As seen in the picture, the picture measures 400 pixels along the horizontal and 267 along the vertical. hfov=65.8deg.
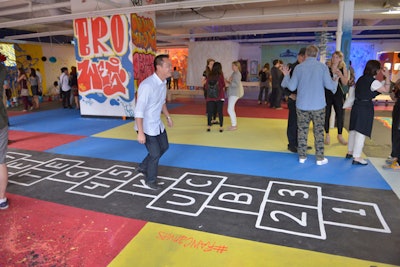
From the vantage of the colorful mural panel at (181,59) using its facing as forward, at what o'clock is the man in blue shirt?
The man in blue shirt is roughly at 12 o'clock from the colorful mural panel.

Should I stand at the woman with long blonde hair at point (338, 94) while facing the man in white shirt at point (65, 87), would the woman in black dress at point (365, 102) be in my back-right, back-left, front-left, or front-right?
back-left

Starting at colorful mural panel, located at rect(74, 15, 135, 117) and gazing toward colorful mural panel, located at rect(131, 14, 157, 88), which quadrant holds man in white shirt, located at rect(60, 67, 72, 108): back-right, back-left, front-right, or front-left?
back-left

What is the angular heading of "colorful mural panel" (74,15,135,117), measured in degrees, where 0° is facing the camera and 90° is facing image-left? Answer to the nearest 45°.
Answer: approximately 0°

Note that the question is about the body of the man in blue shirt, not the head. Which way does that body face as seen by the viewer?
away from the camera

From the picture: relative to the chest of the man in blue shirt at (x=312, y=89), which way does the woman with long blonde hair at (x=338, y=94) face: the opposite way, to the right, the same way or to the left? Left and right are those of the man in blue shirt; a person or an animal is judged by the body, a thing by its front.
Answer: the opposite way

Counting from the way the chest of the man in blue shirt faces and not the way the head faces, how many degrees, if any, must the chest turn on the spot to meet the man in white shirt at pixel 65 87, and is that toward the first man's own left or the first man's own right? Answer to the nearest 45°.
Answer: approximately 45° to the first man's own left

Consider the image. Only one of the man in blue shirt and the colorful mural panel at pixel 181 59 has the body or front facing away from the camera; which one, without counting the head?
the man in blue shirt

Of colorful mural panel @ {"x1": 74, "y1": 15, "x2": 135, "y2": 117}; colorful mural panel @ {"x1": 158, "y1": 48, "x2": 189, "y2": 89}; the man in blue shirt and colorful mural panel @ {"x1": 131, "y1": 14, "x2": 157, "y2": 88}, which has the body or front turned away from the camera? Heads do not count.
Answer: the man in blue shirt

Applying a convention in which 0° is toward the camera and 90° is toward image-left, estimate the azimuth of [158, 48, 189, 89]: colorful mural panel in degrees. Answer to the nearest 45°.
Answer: approximately 0°

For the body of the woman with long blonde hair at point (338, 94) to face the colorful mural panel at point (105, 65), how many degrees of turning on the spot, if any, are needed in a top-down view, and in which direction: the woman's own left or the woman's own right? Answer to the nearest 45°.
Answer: approximately 90° to the woman's own right

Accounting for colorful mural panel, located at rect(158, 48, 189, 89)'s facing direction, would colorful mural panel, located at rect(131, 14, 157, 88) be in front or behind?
in front

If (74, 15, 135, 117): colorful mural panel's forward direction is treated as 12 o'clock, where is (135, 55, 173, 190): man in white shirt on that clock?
The man in white shirt is roughly at 12 o'clock from the colorful mural panel.
